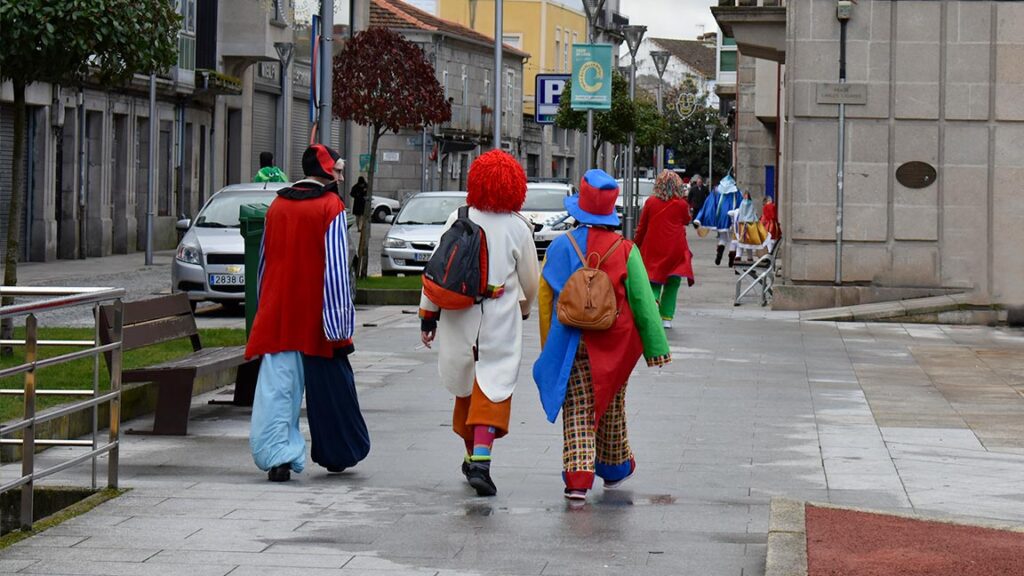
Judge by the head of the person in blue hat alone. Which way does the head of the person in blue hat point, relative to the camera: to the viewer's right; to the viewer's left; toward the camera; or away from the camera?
away from the camera

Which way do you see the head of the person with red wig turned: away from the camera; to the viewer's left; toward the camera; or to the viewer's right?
away from the camera

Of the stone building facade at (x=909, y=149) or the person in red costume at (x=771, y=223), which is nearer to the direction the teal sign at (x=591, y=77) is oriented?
the stone building facade

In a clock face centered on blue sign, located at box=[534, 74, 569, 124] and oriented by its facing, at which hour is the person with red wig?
The person with red wig is roughly at 12 o'clock from the blue sign.

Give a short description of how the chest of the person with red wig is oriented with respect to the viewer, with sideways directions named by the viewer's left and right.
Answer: facing away from the viewer

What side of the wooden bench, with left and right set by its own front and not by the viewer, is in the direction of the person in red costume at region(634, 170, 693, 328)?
left

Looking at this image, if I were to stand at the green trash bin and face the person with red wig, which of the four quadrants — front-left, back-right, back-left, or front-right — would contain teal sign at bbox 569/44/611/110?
back-left

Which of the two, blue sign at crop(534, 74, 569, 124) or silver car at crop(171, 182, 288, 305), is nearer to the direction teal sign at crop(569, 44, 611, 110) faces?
the silver car

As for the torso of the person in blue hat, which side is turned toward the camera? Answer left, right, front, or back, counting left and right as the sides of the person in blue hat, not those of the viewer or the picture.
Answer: back

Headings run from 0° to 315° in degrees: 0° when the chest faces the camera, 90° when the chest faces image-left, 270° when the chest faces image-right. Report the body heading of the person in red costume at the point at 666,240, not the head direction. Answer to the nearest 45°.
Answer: approximately 180°

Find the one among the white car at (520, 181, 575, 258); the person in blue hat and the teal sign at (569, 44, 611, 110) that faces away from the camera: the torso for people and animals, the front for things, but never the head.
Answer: the person in blue hat

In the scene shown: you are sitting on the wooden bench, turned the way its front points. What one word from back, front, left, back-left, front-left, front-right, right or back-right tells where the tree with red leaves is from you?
back-left

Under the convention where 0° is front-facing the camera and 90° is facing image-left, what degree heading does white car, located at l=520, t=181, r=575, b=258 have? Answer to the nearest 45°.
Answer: approximately 0°
